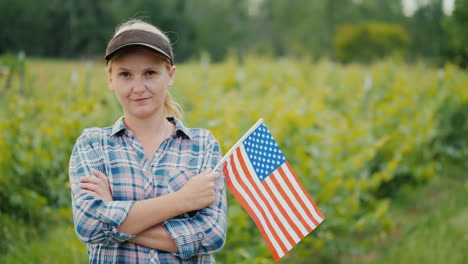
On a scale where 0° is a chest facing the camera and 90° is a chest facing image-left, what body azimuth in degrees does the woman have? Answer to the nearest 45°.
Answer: approximately 0°
